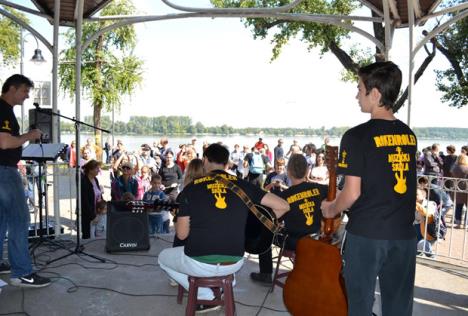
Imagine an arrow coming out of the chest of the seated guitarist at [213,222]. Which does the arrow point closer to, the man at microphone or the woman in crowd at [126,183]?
the woman in crowd

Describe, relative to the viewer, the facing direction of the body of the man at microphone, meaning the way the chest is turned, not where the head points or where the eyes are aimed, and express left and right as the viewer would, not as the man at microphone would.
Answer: facing to the right of the viewer

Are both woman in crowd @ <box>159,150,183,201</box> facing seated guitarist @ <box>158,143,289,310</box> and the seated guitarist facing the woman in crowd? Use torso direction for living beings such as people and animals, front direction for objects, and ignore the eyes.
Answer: yes

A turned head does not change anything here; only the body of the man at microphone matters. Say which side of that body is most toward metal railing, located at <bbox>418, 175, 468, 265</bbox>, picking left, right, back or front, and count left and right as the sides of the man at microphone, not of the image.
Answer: front

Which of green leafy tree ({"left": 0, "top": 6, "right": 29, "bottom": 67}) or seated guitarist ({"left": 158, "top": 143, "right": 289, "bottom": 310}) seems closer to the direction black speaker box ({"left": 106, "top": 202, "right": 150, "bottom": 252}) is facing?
the seated guitarist

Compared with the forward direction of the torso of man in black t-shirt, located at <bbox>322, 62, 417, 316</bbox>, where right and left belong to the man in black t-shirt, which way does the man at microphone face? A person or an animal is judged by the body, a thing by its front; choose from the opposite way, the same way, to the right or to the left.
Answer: to the right

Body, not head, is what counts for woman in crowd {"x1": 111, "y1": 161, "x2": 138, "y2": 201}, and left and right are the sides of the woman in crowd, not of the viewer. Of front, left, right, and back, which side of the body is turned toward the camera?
front

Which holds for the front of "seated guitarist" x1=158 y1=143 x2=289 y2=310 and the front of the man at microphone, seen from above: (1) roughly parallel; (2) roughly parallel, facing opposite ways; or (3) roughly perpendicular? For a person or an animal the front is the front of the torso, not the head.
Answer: roughly perpendicular

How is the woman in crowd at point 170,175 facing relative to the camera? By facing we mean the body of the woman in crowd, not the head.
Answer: toward the camera

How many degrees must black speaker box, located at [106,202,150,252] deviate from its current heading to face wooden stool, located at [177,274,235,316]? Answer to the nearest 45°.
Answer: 0° — it already faces it

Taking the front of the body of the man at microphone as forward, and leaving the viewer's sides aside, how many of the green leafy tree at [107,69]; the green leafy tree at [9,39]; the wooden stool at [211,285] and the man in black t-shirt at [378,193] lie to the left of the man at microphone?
2

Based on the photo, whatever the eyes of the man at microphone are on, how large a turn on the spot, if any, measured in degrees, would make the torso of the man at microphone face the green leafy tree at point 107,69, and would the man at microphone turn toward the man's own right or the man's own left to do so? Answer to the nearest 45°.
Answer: approximately 90° to the man's own left

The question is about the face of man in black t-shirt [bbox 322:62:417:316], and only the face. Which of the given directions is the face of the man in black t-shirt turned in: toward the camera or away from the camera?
away from the camera

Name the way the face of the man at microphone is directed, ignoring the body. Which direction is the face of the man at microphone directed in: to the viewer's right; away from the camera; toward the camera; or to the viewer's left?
to the viewer's right
